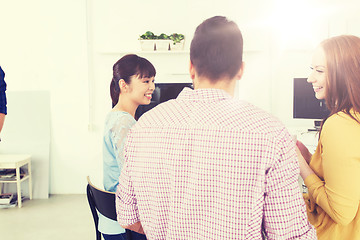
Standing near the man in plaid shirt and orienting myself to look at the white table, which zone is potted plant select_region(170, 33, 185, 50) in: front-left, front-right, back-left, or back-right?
front-right

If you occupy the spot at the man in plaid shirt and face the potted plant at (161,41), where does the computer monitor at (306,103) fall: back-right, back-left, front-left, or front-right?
front-right

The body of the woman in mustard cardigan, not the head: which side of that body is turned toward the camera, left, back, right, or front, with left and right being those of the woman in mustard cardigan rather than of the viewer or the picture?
left

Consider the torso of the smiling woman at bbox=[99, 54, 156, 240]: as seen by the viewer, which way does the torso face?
to the viewer's right

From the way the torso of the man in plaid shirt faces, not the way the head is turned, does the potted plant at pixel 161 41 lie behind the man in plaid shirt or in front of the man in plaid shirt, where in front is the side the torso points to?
in front

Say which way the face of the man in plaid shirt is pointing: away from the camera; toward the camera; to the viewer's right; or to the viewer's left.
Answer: away from the camera

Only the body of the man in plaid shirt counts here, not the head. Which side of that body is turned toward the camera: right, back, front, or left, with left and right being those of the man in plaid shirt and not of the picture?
back

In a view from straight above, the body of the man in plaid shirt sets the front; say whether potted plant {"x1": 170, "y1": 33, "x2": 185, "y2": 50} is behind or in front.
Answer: in front

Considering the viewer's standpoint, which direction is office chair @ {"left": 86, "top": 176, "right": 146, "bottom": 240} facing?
facing away from the viewer and to the right of the viewer

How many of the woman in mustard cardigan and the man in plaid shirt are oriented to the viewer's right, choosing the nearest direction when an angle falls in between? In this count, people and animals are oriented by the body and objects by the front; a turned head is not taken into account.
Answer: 0

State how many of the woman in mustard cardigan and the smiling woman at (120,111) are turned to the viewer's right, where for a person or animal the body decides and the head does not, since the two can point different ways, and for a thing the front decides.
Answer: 1
